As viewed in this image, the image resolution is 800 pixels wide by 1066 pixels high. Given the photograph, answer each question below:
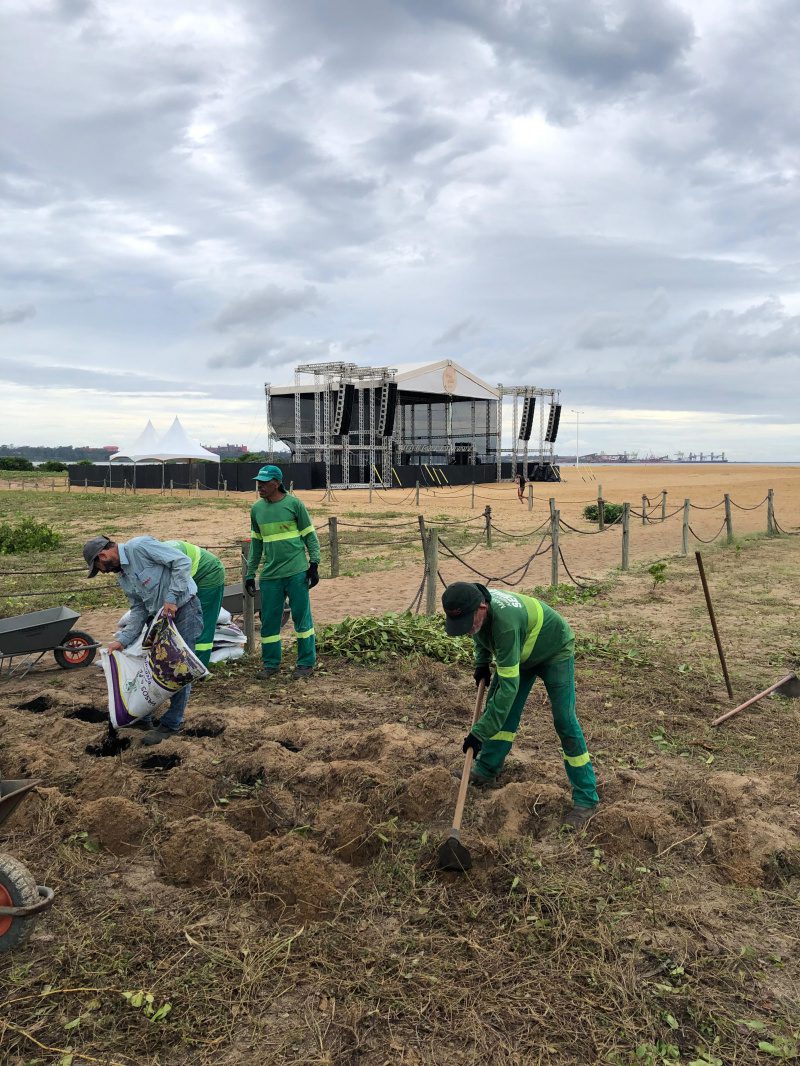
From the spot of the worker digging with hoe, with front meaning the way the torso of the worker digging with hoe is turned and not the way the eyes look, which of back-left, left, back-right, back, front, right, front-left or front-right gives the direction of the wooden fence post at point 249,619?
right

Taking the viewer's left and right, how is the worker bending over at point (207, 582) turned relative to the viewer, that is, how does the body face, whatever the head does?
facing to the left of the viewer

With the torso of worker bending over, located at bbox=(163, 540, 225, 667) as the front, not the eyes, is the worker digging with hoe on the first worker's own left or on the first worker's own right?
on the first worker's own left

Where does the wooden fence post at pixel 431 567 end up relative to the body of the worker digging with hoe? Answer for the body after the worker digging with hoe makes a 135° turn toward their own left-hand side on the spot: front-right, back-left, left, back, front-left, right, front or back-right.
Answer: left

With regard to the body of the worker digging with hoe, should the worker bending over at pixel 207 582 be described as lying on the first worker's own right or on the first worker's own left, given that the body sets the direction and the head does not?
on the first worker's own right

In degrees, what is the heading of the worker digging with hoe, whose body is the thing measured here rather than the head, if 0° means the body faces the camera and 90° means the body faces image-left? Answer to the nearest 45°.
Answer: approximately 45°

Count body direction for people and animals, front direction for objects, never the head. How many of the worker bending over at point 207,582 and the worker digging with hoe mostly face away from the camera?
0

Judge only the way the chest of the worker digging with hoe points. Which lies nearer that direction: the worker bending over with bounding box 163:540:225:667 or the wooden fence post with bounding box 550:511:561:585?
the worker bending over

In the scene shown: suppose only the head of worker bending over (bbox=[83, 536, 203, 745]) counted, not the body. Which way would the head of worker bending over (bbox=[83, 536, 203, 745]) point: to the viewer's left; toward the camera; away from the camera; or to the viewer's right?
to the viewer's left

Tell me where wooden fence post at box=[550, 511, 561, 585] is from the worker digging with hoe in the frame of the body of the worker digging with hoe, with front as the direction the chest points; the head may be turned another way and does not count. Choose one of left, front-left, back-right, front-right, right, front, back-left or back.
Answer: back-right

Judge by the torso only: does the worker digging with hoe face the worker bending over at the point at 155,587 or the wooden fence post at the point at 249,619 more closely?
the worker bending over
